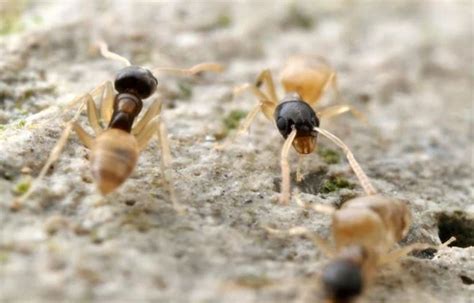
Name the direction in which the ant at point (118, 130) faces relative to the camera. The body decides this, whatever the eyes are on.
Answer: away from the camera

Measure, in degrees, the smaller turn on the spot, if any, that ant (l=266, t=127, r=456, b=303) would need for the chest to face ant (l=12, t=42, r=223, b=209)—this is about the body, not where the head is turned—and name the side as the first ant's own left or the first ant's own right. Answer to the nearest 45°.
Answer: approximately 90° to the first ant's own right

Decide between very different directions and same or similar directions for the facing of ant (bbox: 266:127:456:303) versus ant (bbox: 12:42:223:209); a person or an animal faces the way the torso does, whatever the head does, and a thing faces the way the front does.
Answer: very different directions

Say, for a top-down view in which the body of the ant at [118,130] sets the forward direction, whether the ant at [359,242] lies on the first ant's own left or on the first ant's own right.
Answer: on the first ant's own right

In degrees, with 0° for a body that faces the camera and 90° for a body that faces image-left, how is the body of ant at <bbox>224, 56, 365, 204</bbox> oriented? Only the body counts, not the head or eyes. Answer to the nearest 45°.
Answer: approximately 0°

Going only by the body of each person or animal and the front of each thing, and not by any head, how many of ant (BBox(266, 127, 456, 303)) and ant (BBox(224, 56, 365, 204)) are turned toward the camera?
2
